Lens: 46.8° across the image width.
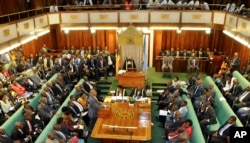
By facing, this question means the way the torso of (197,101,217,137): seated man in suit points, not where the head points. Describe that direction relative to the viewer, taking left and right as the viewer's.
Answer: facing the viewer and to the left of the viewer

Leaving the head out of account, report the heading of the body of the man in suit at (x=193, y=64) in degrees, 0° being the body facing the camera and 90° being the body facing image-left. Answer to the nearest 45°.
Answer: approximately 0°

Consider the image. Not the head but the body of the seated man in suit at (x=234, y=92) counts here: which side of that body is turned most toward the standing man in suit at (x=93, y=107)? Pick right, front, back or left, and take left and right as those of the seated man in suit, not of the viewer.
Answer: front

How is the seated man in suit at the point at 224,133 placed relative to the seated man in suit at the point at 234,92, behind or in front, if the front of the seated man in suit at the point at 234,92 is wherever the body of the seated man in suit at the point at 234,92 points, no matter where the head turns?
in front

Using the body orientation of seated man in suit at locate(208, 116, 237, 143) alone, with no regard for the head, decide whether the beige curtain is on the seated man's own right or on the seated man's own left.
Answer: on the seated man's own right

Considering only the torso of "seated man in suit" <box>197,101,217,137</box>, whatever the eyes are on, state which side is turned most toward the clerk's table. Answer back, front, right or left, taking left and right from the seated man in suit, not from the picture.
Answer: front

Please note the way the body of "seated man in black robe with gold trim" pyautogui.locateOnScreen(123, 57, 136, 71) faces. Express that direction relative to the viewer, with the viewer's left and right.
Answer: facing the viewer

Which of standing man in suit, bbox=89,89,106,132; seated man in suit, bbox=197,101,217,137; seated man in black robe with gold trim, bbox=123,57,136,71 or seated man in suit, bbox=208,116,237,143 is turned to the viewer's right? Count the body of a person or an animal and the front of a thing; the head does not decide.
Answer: the standing man in suit

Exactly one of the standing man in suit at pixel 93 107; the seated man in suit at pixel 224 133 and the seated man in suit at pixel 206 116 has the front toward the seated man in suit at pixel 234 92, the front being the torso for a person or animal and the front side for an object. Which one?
the standing man in suit

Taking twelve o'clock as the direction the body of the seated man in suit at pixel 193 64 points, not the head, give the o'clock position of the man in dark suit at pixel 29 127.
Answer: The man in dark suit is roughly at 1 o'clock from the seated man in suit.

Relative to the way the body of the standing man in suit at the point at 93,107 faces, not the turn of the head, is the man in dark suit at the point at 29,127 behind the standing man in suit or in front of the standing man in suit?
behind
